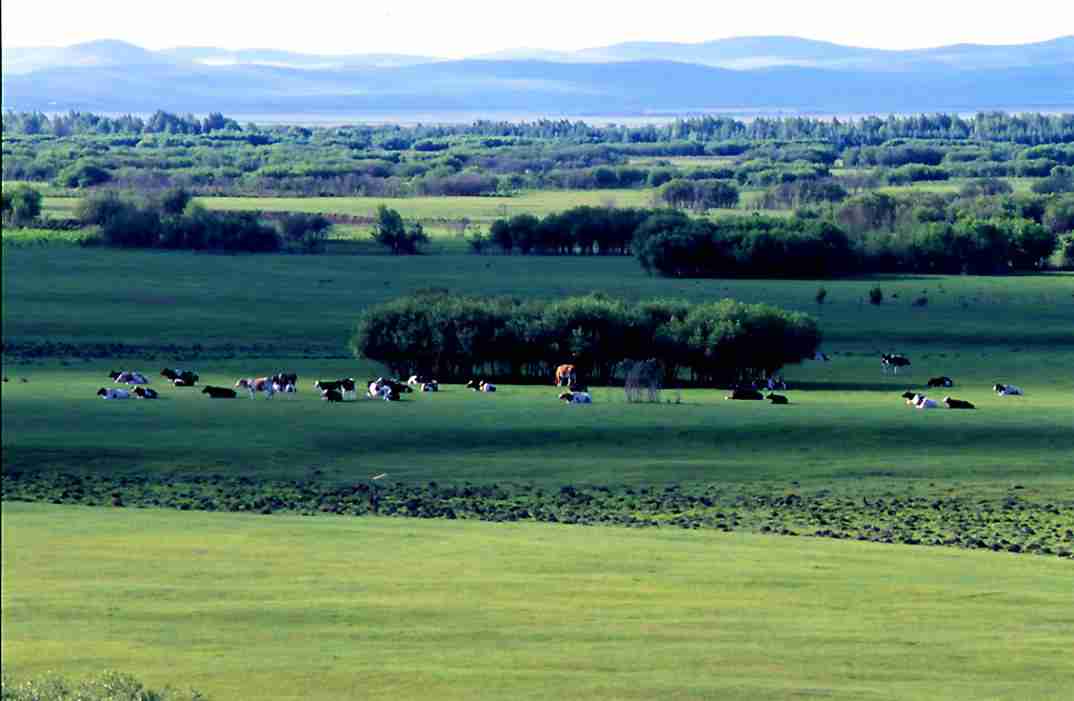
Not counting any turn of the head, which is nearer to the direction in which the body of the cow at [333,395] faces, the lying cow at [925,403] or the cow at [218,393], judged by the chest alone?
the cow

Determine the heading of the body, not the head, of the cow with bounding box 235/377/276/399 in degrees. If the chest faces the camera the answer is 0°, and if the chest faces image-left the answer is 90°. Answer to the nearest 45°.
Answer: approximately 90°

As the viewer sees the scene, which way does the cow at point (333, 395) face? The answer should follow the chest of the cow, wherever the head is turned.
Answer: to the viewer's left

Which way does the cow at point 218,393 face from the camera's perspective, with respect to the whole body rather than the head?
to the viewer's left

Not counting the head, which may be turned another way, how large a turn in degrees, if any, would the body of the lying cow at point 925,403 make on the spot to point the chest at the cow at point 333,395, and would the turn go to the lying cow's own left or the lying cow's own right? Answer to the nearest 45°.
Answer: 0° — it already faces it
